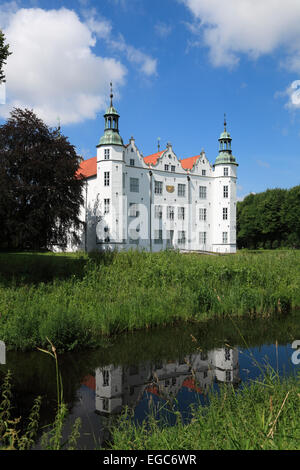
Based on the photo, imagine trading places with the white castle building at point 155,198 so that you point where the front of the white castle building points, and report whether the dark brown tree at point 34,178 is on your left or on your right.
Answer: on your right

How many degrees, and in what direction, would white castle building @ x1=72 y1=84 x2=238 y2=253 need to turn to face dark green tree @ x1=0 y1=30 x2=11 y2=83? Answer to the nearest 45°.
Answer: approximately 45° to its right

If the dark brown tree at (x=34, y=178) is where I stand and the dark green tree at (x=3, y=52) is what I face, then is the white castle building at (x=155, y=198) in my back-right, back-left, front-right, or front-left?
back-left

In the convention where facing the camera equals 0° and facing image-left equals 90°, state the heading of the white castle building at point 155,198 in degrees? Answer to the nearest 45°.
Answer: approximately 315°
